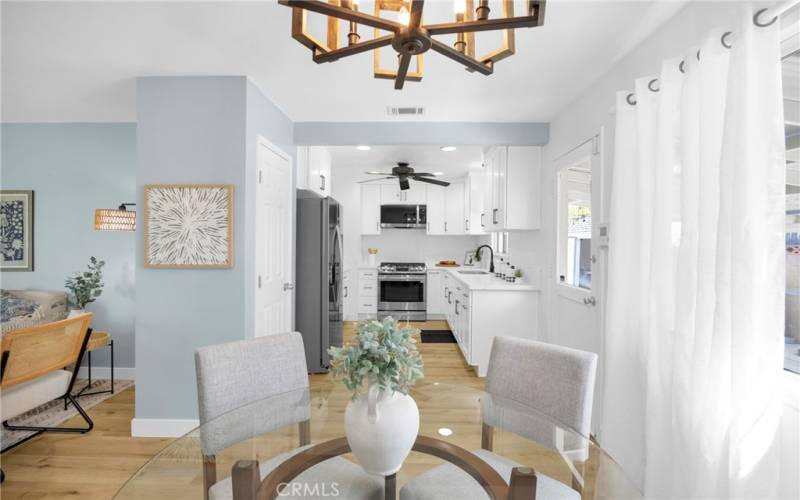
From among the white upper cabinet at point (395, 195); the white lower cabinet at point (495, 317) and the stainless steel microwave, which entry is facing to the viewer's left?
the white lower cabinet

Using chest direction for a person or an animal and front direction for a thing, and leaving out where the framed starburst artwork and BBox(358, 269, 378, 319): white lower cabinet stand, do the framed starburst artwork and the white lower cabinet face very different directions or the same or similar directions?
same or similar directions

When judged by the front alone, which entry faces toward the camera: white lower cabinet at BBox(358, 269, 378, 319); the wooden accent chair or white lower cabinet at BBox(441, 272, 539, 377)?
white lower cabinet at BBox(358, 269, 378, 319)

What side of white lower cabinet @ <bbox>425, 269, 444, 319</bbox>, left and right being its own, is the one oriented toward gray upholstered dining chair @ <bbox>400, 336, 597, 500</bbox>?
front

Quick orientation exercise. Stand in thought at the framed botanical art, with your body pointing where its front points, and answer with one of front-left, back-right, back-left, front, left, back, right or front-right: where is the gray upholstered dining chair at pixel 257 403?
front

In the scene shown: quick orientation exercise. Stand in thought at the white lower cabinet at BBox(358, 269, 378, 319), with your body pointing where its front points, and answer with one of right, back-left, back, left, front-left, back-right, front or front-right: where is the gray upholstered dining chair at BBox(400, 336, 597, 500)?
front

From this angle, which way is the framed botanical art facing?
toward the camera

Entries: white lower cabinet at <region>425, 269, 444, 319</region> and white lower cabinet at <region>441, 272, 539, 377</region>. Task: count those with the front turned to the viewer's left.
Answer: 1

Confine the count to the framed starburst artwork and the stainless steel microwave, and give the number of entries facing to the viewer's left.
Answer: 0

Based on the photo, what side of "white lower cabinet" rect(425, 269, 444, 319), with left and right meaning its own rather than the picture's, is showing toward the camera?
front

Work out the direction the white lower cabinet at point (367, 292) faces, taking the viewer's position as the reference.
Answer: facing the viewer

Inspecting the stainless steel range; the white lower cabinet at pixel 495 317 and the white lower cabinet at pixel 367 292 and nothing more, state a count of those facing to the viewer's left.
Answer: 1

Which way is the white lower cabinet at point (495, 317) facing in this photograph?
to the viewer's left

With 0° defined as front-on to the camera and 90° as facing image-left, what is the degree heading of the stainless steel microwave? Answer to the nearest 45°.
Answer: approximately 0°

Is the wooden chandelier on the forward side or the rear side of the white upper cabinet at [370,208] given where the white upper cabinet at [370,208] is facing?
on the forward side
